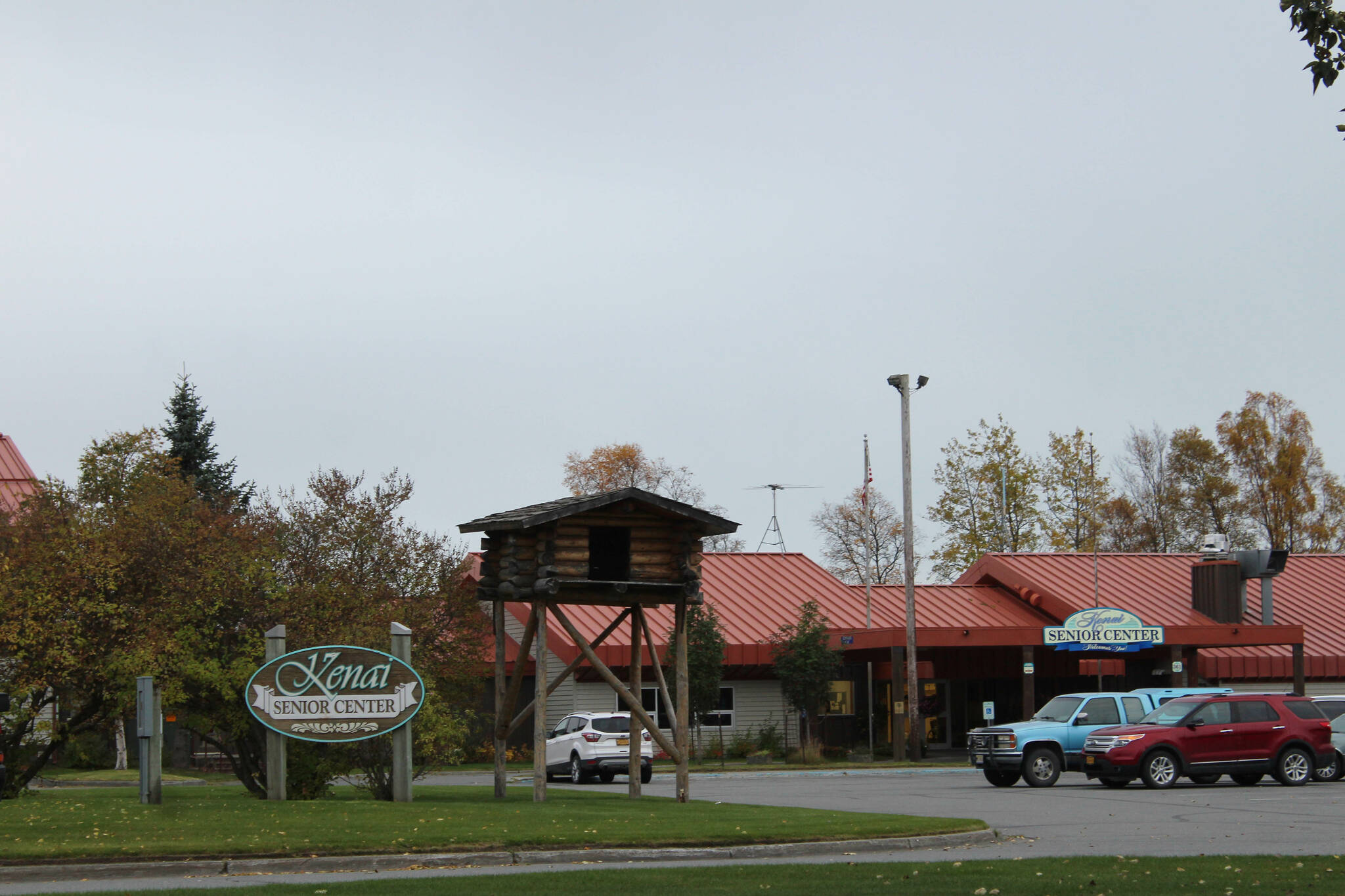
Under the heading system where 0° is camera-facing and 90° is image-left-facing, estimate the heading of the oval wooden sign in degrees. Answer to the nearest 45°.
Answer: approximately 0°

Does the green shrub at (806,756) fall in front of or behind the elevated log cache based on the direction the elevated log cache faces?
behind

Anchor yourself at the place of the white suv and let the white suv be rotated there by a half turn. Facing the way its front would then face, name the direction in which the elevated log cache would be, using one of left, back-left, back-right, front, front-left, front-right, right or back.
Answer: front-right

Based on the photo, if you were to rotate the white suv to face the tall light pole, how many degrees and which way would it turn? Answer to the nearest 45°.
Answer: approximately 90° to its right

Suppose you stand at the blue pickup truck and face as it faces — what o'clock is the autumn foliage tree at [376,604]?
The autumn foliage tree is roughly at 1 o'clock from the blue pickup truck.

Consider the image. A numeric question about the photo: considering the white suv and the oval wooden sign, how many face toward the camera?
1

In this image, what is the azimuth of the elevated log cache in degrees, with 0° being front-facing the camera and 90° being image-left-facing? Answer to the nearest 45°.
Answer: approximately 0°

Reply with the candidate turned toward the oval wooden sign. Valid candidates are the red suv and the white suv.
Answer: the red suv

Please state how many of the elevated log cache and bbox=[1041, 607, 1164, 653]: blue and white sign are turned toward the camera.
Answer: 2
